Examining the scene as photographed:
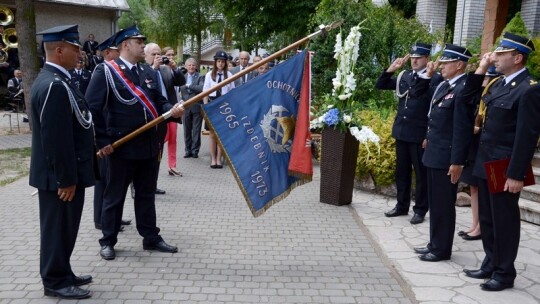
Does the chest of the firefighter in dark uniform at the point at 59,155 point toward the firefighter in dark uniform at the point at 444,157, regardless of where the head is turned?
yes

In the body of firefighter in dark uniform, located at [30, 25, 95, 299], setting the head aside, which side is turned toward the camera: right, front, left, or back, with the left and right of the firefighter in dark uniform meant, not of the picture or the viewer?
right

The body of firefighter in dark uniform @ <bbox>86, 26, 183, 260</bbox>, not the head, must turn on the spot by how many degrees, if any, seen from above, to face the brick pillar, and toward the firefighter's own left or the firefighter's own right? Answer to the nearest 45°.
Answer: approximately 90° to the firefighter's own left

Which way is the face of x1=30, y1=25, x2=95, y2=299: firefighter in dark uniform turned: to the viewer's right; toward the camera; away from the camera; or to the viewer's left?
to the viewer's right

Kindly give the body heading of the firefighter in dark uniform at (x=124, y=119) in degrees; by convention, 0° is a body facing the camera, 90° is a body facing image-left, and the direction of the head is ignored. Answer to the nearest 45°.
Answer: approximately 315°

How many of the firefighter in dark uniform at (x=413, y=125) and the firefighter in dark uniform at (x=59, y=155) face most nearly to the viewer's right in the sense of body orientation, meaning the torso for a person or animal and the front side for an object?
1

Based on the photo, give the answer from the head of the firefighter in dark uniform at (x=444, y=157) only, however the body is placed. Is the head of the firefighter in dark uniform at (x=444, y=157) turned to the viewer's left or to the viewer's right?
to the viewer's left

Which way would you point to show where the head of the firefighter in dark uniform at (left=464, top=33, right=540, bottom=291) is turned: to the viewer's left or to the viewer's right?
to the viewer's left

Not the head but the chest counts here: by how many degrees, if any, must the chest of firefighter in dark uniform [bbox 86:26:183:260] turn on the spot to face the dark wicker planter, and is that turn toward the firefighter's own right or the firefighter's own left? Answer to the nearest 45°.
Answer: approximately 90° to the firefighter's own left

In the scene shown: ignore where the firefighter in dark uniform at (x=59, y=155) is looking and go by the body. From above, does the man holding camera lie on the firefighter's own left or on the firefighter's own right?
on the firefighter's own left

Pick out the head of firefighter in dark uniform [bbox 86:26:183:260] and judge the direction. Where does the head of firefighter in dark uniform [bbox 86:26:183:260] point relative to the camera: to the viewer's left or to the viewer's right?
to the viewer's right

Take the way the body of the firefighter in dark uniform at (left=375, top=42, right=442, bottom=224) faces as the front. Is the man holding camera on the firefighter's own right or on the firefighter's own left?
on the firefighter's own right

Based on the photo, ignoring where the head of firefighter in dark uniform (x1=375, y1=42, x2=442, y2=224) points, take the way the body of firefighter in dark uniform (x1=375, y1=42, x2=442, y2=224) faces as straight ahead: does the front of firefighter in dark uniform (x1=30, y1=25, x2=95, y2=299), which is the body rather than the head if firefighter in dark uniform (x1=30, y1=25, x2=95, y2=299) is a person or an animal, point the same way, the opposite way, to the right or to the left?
the opposite way
